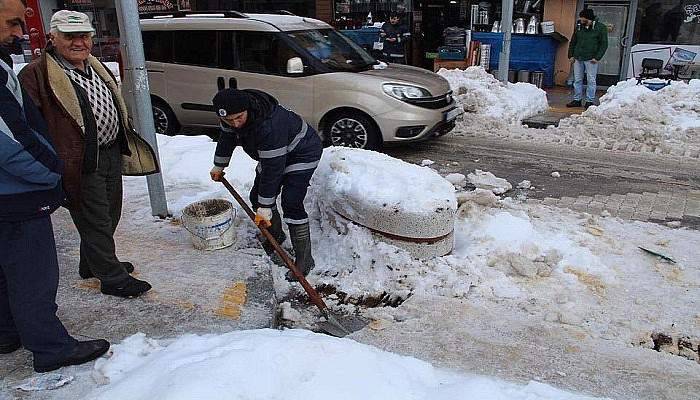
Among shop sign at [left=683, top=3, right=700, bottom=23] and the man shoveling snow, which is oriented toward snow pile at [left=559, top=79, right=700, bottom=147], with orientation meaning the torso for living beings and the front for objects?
the shop sign

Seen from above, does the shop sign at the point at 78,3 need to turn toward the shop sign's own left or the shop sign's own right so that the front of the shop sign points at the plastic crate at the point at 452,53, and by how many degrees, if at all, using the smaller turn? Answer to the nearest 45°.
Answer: approximately 45° to the shop sign's own left

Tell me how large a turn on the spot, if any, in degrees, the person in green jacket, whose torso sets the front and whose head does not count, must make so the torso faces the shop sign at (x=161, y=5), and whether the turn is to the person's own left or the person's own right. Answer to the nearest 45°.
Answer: approximately 45° to the person's own right

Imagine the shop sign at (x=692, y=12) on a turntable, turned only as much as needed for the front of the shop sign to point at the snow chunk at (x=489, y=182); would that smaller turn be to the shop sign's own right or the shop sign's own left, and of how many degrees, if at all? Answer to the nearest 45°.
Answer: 0° — it already faces it

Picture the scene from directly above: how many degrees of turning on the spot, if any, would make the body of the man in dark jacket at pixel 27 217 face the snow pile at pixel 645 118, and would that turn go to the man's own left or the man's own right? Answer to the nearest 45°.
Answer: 0° — they already face it

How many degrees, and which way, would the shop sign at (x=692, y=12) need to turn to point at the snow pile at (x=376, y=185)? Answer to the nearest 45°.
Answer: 0° — it already faces it

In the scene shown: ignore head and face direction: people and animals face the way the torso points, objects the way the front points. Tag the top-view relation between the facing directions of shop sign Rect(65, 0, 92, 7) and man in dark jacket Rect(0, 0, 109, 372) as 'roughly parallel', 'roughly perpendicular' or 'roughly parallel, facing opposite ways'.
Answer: roughly perpendicular

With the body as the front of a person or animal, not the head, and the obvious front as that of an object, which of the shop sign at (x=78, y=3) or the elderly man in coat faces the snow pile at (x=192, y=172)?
the shop sign

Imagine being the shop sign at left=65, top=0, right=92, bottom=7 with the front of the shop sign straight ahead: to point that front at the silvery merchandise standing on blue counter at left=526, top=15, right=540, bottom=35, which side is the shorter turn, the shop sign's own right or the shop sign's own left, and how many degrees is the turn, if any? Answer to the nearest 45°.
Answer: approximately 45° to the shop sign's own left

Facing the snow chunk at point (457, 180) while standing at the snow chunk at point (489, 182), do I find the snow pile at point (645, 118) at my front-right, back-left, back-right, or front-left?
back-right

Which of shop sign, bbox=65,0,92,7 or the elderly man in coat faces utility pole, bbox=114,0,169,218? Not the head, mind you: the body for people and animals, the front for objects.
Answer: the shop sign

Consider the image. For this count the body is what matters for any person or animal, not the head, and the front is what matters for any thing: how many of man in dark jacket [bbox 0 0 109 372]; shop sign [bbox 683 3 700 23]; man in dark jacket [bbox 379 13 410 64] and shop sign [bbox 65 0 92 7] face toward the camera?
3
